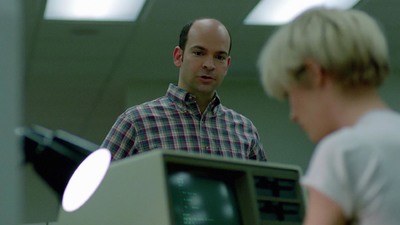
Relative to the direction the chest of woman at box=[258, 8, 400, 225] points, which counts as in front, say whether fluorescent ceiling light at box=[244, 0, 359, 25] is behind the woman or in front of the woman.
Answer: in front

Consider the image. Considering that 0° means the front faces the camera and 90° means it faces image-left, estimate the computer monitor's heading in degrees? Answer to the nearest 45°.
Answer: approximately 315°

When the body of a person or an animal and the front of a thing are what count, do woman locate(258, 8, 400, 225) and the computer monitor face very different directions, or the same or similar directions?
very different directions

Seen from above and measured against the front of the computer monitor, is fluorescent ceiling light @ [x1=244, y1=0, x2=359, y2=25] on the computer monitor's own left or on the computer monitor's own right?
on the computer monitor's own left

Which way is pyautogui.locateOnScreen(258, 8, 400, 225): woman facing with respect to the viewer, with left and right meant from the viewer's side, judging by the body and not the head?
facing away from the viewer and to the left of the viewer

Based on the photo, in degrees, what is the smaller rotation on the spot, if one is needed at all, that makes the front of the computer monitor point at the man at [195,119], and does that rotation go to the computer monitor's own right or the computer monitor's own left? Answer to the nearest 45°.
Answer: approximately 135° to the computer monitor's own left
